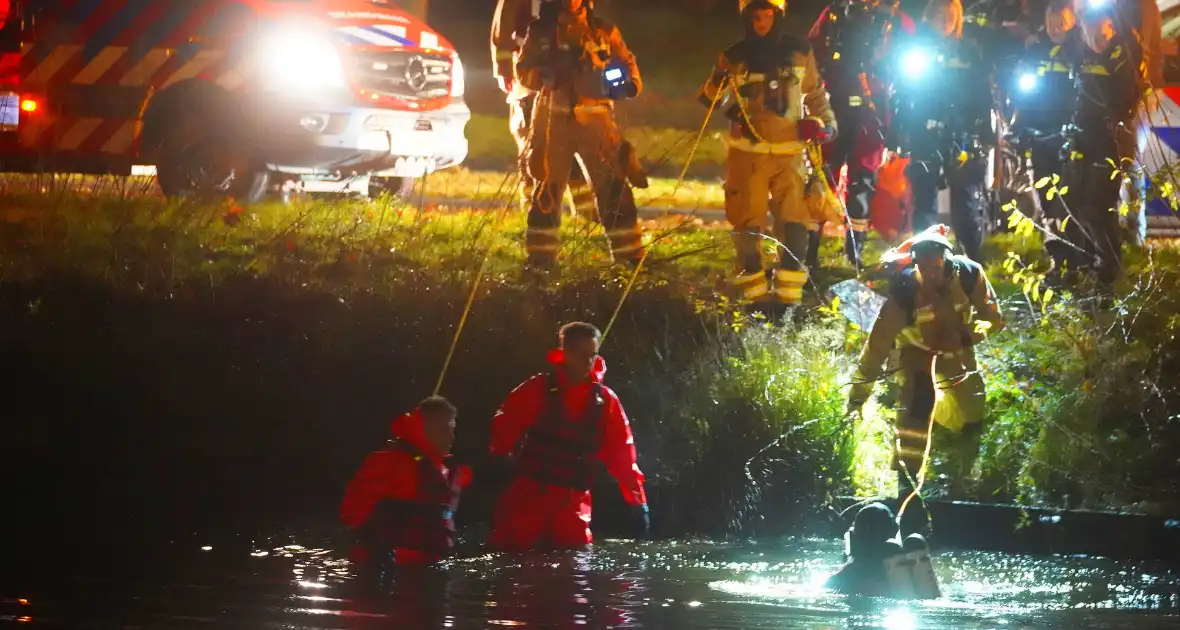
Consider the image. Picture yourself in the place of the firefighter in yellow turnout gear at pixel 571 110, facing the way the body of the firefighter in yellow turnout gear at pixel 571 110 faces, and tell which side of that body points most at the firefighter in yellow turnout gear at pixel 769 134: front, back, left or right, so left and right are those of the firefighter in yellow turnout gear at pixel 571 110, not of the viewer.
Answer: left

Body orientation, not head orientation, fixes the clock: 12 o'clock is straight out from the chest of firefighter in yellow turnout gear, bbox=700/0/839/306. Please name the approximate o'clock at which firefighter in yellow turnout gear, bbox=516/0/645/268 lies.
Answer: firefighter in yellow turnout gear, bbox=516/0/645/268 is roughly at 3 o'clock from firefighter in yellow turnout gear, bbox=700/0/839/306.

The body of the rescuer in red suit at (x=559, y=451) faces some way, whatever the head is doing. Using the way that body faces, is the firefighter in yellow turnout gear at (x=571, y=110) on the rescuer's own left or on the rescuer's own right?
on the rescuer's own left

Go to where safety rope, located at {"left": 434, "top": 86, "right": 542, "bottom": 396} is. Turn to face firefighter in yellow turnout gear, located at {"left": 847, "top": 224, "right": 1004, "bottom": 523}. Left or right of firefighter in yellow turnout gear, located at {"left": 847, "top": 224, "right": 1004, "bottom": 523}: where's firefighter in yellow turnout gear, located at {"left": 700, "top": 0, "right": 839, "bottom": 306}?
left

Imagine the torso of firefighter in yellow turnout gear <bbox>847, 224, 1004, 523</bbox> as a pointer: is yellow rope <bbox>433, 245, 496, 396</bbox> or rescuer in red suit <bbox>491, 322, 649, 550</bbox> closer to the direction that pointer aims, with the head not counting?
the rescuer in red suit

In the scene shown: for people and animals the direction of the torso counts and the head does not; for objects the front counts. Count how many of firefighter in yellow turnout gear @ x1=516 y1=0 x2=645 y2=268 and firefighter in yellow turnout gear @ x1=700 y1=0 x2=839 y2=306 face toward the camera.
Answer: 2

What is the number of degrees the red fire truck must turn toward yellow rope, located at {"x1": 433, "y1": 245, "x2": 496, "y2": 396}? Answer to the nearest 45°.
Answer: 0° — it already faces it

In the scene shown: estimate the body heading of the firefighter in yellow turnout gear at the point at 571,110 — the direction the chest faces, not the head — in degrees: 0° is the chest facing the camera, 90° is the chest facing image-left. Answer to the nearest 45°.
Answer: approximately 0°
